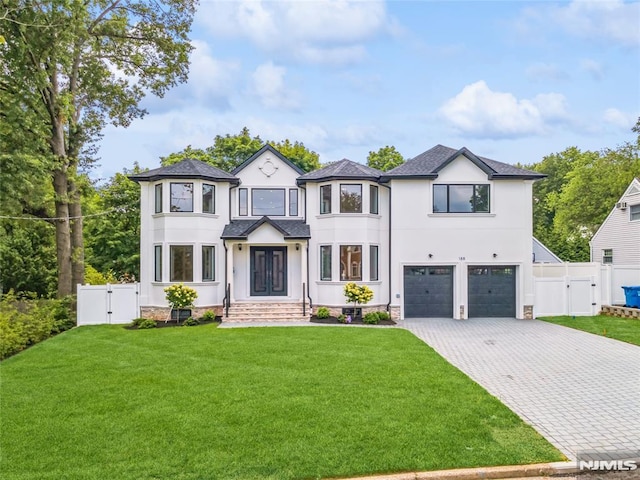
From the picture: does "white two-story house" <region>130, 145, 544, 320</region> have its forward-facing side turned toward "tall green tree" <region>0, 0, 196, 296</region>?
no

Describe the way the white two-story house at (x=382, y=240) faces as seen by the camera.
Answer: facing the viewer

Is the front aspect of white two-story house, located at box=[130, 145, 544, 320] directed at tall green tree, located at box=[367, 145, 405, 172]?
no

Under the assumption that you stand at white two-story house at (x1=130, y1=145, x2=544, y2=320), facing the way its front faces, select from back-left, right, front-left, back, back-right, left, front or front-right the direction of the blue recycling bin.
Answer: left

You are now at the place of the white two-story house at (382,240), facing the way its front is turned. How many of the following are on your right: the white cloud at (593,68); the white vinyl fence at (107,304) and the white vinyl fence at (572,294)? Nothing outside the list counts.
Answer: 1

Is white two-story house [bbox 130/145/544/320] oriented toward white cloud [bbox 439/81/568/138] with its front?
no

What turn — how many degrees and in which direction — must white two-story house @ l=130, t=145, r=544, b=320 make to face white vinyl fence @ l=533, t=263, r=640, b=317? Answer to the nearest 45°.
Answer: approximately 90° to its left

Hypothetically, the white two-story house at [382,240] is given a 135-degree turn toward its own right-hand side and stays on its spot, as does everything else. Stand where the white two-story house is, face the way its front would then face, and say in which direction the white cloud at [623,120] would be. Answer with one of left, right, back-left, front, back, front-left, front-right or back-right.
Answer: right
